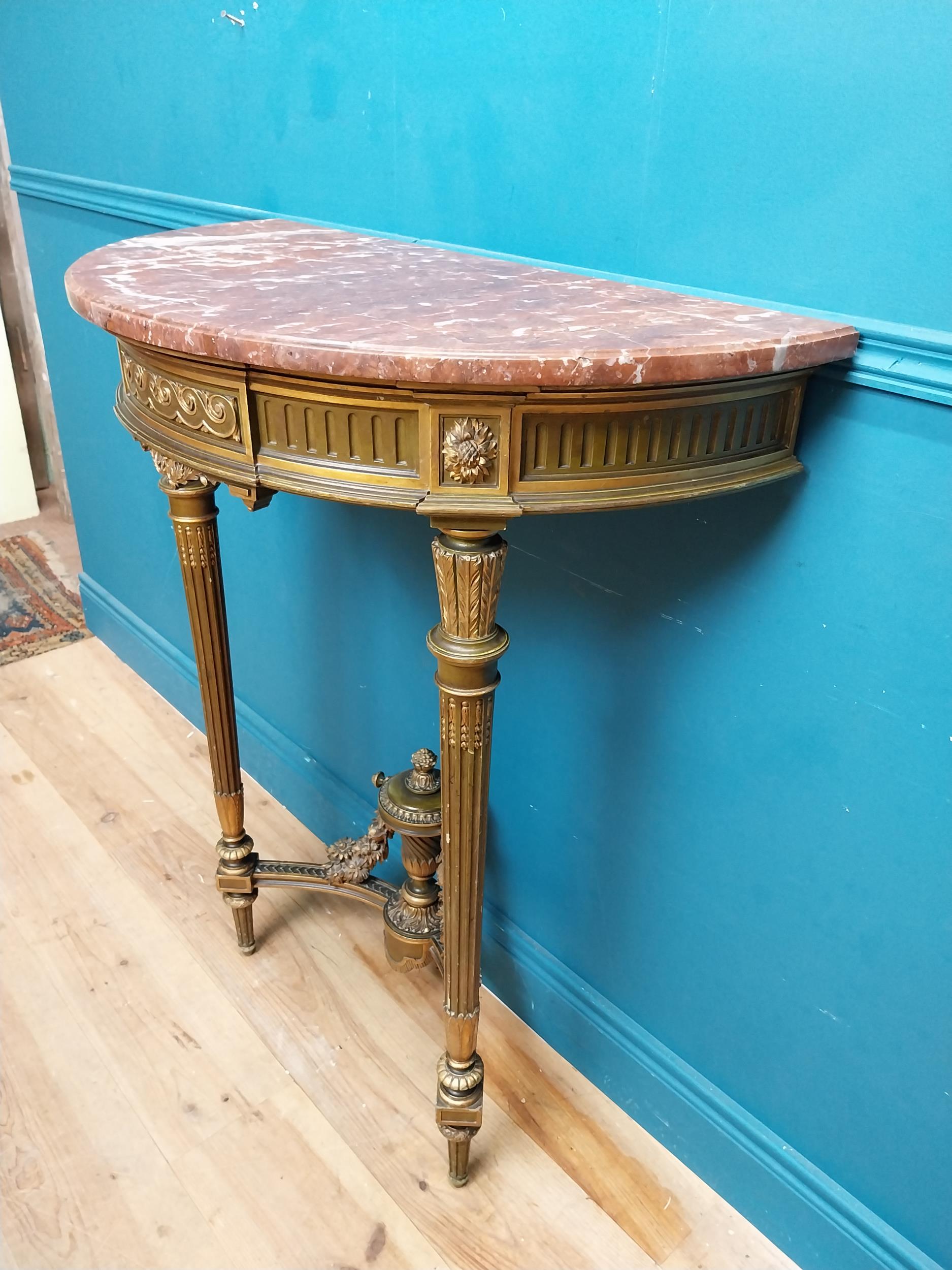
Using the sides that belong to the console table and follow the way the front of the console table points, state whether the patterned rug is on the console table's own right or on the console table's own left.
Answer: on the console table's own right

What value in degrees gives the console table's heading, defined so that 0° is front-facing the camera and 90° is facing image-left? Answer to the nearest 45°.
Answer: approximately 45°
